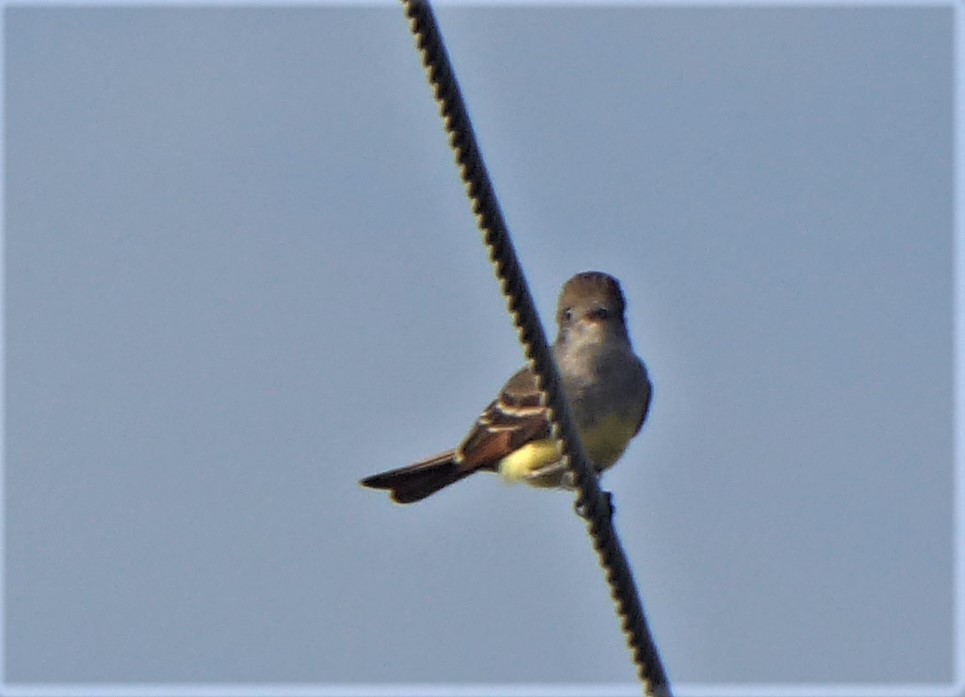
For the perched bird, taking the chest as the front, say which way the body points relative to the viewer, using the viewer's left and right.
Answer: facing the viewer and to the right of the viewer
